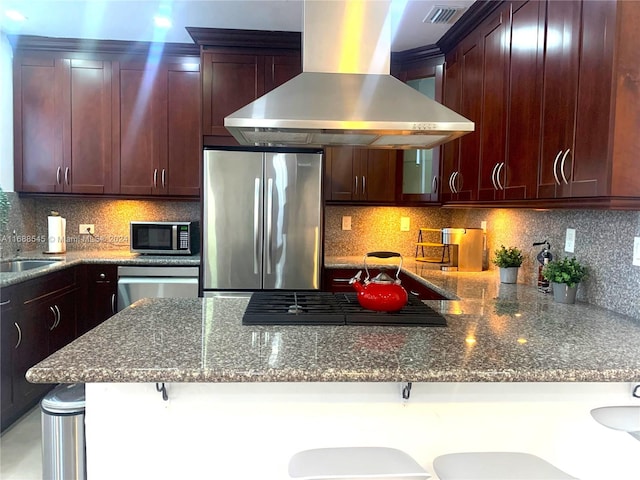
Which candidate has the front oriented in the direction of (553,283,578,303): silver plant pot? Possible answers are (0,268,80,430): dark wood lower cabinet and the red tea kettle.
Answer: the dark wood lower cabinet

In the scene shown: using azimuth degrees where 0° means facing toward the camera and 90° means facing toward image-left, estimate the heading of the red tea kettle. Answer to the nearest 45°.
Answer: approximately 90°

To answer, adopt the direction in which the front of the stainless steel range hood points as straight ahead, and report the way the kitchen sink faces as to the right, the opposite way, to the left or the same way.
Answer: to the left

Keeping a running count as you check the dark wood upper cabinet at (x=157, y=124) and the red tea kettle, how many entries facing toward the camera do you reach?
1
